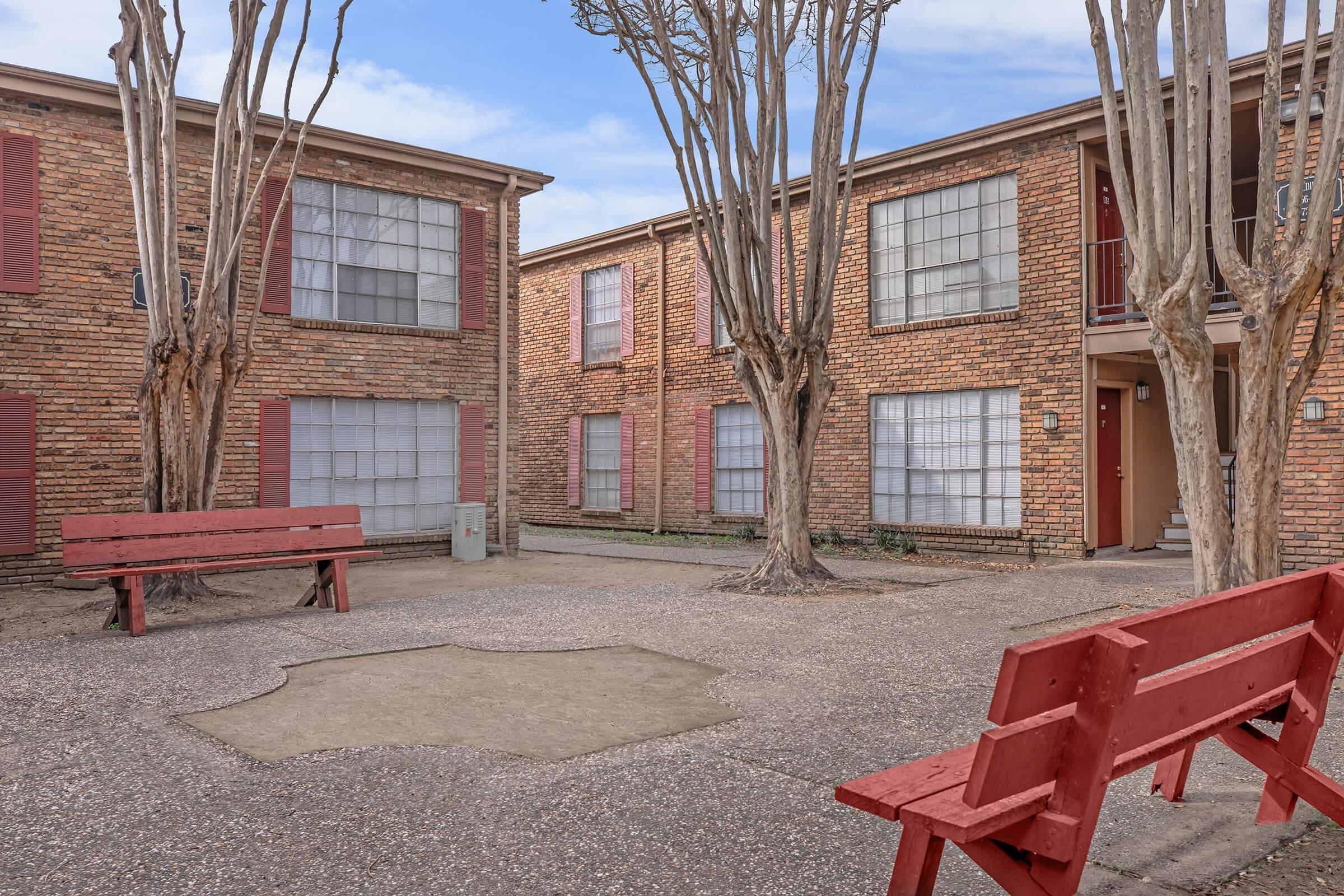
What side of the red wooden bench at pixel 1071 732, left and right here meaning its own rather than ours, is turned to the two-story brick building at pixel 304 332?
front

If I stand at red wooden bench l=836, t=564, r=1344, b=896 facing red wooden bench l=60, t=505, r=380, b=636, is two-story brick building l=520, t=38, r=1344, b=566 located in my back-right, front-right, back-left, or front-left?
front-right

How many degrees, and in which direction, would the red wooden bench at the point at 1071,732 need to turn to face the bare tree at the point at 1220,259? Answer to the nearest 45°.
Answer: approximately 45° to its right

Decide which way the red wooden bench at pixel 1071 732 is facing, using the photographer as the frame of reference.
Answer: facing away from the viewer and to the left of the viewer

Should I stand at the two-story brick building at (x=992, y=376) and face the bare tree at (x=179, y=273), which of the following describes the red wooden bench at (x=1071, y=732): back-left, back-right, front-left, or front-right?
front-left

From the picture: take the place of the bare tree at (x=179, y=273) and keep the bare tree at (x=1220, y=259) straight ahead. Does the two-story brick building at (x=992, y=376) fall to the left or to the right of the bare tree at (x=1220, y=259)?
left

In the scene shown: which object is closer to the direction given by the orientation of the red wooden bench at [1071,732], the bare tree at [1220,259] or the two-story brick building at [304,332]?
the two-story brick building

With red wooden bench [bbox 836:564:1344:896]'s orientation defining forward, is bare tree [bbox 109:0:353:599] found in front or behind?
in front

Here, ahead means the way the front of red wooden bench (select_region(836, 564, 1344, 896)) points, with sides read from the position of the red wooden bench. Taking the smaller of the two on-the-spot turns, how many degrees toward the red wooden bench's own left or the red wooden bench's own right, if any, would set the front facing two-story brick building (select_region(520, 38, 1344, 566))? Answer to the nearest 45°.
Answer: approximately 45° to the red wooden bench's own right
